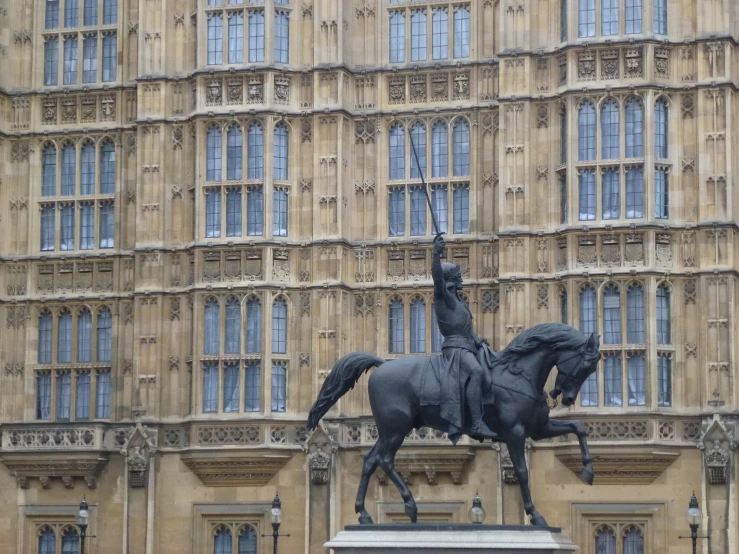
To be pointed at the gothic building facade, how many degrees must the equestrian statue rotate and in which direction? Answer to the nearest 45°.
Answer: approximately 90° to its left

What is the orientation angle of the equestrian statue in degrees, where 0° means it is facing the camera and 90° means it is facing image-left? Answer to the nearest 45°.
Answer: approximately 270°

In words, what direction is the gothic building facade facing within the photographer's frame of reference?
facing the viewer

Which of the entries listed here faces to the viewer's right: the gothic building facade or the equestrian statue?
the equestrian statue

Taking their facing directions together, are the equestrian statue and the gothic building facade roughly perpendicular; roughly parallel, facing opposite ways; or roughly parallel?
roughly perpendicular

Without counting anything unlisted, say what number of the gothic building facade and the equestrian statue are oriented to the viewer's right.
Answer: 1

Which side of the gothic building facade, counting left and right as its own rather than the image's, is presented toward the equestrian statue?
front
